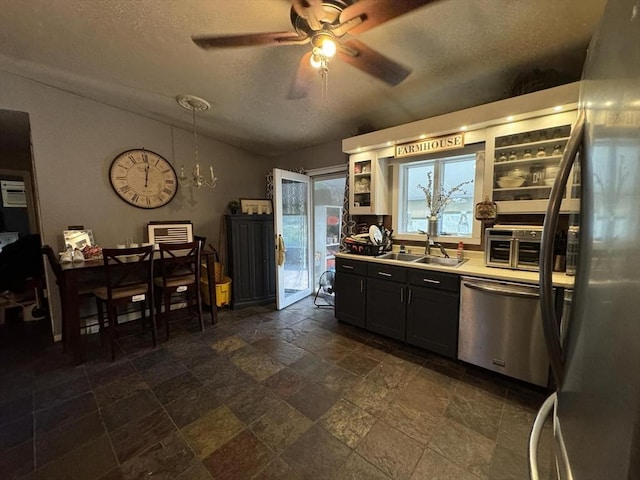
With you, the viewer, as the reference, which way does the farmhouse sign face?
facing the viewer and to the left of the viewer

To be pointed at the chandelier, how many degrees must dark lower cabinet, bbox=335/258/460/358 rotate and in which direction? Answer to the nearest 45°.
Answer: approximately 45° to its right

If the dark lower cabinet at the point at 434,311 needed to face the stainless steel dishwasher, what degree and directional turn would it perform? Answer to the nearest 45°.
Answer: approximately 135° to its left

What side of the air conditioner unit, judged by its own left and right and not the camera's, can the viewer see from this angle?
front

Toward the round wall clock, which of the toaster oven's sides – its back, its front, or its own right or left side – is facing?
right

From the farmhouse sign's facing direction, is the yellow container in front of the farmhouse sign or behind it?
in front

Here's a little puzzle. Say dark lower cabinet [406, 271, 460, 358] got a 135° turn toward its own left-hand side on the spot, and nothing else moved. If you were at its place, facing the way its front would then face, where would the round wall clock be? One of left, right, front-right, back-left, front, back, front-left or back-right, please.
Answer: back

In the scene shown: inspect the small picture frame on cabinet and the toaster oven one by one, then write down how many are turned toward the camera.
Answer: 2

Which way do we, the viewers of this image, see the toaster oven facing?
facing the viewer

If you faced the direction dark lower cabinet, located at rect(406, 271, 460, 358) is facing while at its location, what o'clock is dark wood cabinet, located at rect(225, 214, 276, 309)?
The dark wood cabinet is roughly at 2 o'clock from the dark lower cabinet.

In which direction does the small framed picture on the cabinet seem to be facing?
toward the camera

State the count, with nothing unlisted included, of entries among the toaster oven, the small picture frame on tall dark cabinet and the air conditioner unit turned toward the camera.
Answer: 3
